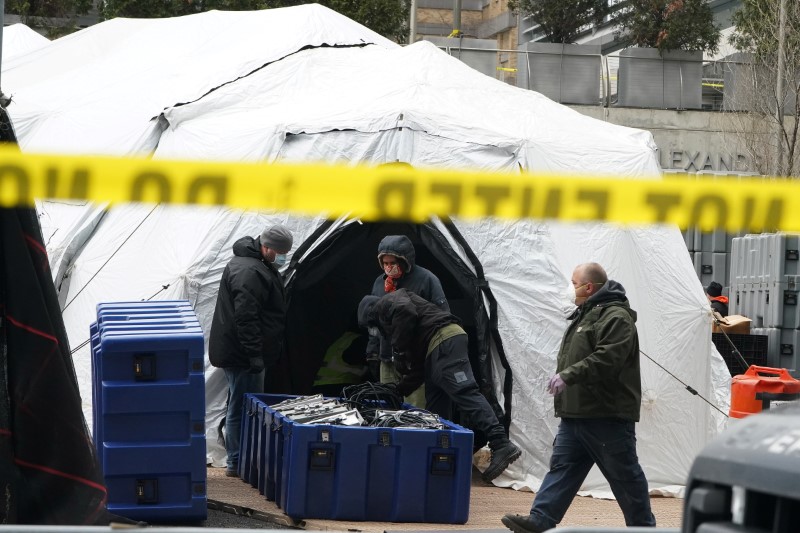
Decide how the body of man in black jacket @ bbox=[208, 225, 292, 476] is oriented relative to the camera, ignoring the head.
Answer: to the viewer's right

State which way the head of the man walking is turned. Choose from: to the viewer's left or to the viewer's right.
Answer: to the viewer's left

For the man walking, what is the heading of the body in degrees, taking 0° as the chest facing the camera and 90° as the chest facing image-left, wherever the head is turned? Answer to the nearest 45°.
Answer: approximately 90°

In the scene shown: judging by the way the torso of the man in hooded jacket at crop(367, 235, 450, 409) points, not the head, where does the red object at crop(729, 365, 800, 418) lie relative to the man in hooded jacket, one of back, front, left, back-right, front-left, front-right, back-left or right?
back-left

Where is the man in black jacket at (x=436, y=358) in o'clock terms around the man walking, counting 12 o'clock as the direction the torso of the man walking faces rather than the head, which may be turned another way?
The man in black jacket is roughly at 2 o'clock from the man walking.

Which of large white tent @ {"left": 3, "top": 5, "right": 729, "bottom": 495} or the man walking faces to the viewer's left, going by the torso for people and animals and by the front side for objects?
the man walking

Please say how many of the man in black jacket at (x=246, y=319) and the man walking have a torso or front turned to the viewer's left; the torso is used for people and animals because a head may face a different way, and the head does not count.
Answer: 1

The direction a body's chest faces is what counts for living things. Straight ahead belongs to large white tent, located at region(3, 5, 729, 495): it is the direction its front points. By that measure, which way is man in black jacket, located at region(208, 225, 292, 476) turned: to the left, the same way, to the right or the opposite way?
to the left

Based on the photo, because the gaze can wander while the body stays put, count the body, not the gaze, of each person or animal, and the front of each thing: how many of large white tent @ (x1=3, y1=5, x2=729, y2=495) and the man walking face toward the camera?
1

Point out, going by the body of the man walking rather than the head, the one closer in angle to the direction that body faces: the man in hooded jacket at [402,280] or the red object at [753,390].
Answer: the man in hooded jacket

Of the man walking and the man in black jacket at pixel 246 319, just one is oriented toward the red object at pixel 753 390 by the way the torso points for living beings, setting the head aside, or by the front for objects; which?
the man in black jacket

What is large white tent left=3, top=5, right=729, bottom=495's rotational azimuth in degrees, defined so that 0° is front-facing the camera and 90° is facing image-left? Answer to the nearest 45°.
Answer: approximately 0°
